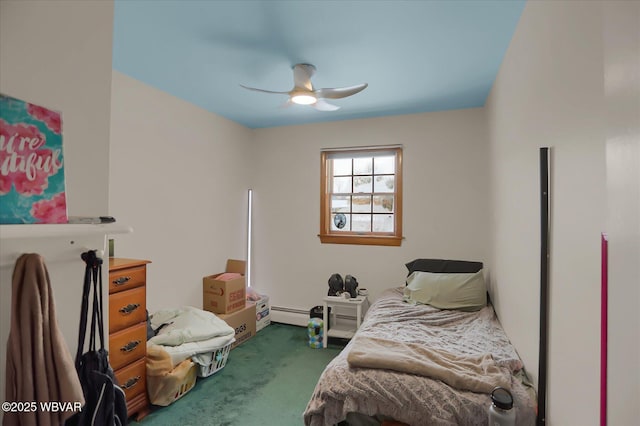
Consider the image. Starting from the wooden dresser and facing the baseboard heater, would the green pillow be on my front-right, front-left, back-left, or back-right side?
front-right

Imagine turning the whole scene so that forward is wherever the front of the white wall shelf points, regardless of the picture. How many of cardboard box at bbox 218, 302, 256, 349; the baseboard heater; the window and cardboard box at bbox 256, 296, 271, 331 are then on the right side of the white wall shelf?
0

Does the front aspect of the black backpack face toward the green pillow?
no

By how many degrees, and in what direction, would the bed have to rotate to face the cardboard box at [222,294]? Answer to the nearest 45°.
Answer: approximately 135° to its right

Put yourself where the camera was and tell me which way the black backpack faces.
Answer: facing the viewer and to the right of the viewer

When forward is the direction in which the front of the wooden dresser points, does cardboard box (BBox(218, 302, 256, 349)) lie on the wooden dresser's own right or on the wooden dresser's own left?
on the wooden dresser's own left

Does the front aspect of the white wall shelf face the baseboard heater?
no

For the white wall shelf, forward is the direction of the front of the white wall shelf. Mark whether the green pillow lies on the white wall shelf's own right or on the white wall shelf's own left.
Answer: on the white wall shelf's own left

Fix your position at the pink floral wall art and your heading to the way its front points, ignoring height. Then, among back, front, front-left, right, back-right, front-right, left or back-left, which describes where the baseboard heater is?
left

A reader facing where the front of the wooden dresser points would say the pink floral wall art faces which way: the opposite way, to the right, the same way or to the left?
the same way

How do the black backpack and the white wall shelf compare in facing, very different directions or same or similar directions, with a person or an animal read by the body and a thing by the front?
same or similar directions

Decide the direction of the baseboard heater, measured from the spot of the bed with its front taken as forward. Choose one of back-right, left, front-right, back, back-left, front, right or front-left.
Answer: back-right

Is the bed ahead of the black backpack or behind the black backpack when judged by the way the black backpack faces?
ahead

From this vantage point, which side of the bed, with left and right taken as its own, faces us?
front

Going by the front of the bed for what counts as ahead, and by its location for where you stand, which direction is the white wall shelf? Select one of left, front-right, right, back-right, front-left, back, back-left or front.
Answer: front-right

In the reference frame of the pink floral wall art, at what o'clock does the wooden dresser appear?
The wooden dresser is roughly at 8 o'clock from the pink floral wall art.

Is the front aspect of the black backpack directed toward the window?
no
